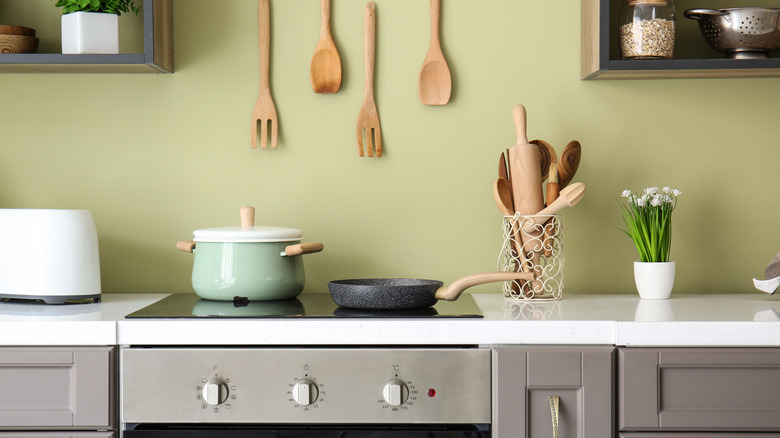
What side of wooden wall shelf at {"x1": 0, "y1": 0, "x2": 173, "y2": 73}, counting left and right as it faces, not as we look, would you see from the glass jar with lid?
left

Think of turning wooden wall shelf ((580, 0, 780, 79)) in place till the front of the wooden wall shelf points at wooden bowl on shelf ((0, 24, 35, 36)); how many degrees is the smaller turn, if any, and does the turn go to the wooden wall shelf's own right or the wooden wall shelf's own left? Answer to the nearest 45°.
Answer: approximately 90° to the wooden wall shelf's own right

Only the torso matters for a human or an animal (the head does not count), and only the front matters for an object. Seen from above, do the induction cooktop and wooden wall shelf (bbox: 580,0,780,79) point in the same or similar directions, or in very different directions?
same or similar directions

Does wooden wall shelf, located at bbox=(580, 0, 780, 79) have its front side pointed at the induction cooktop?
no

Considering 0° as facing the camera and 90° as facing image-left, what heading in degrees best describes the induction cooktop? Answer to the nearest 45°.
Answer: approximately 0°

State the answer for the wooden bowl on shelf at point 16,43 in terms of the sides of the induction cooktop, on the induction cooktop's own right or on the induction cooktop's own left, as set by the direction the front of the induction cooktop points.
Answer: on the induction cooktop's own right

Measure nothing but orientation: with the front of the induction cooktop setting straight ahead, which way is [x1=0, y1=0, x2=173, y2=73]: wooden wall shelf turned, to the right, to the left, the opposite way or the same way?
the same way

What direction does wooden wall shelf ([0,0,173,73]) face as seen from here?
toward the camera

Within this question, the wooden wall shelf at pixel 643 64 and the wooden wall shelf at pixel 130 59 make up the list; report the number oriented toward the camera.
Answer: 2

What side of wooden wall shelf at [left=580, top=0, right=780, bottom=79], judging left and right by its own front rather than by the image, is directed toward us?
front
